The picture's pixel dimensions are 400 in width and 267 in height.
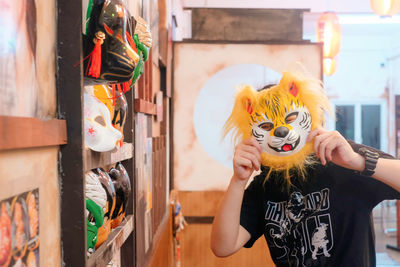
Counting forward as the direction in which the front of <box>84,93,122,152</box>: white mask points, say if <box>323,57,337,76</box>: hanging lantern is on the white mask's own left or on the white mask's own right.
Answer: on the white mask's own left

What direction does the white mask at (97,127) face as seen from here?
to the viewer's right

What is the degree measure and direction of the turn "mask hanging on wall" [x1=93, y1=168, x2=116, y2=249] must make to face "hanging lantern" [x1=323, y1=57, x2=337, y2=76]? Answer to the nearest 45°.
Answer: approximately 45° to its left

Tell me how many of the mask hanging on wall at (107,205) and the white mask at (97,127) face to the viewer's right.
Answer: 2

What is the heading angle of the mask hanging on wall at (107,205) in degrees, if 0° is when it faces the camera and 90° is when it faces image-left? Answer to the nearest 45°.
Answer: approximately 270°
